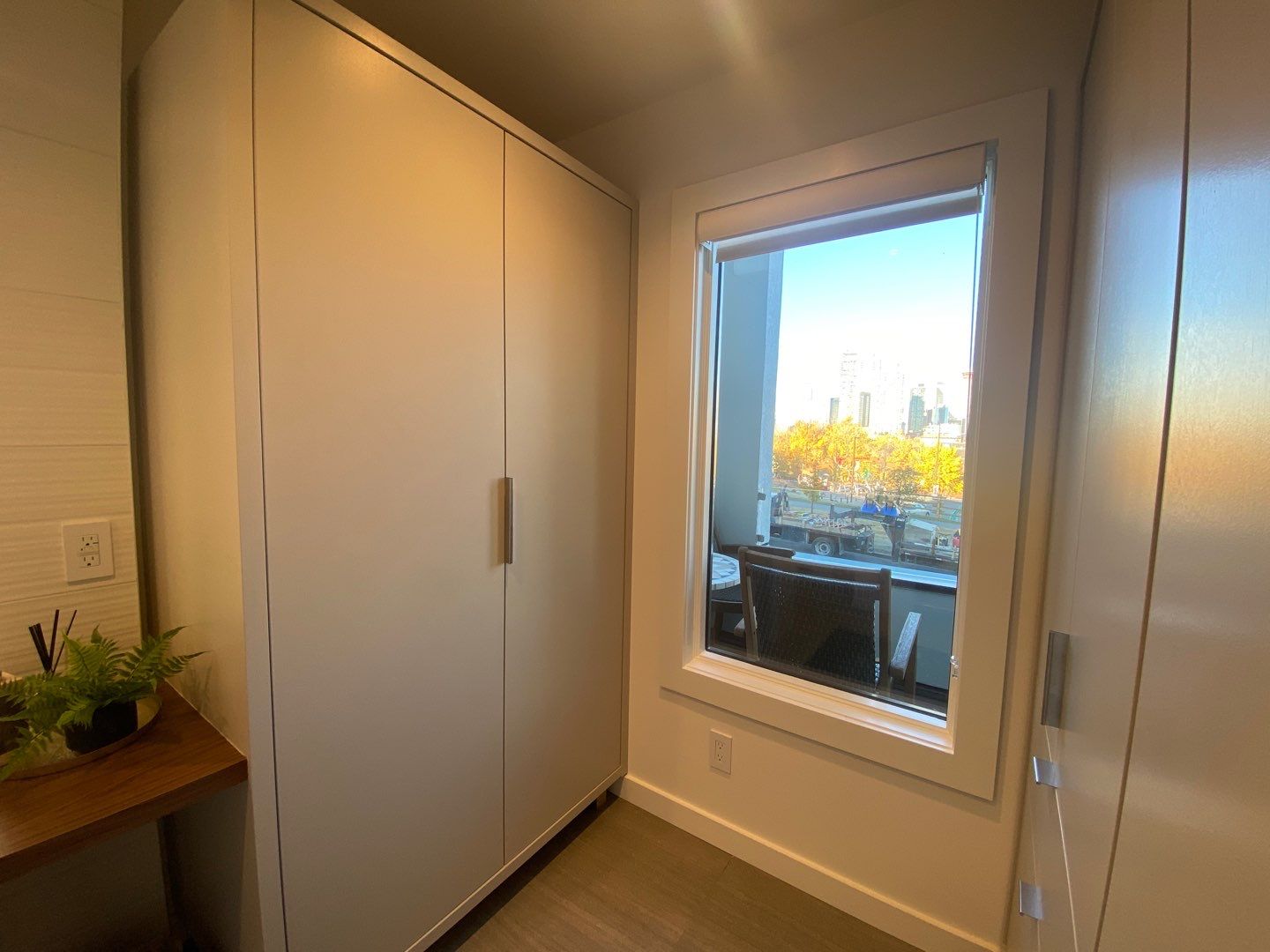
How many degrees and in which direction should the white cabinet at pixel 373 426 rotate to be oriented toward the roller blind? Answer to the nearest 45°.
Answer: approximately 45° to its left

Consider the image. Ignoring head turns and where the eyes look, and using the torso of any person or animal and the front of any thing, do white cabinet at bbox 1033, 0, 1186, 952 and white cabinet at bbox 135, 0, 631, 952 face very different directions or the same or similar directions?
very different directions

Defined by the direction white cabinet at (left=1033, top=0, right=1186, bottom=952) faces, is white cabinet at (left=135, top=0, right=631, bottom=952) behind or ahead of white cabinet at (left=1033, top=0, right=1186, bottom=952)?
ahead

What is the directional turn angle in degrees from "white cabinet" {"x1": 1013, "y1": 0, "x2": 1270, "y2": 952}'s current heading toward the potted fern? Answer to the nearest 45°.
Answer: approximately 45° to its left

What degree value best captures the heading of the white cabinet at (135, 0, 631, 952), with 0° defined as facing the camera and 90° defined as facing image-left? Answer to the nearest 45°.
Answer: approximately 315°

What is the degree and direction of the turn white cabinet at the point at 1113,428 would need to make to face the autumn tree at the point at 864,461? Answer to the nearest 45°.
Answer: approximately 45° to its right

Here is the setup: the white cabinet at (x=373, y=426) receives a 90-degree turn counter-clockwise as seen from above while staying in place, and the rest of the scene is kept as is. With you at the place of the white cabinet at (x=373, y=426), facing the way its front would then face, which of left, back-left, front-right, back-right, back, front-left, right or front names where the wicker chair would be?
front-right

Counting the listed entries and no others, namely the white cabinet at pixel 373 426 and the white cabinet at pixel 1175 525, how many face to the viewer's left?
1

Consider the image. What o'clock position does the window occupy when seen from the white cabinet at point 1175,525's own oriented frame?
The window is roughly at 2 o'clock from the white cabinet.

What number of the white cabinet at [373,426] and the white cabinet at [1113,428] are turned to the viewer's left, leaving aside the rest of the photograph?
1

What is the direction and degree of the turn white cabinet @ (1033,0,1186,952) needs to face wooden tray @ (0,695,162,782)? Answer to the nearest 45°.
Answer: approximately 45° to its left

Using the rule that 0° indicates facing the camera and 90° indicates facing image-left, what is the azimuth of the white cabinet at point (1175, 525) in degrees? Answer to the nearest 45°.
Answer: approximately 90°
